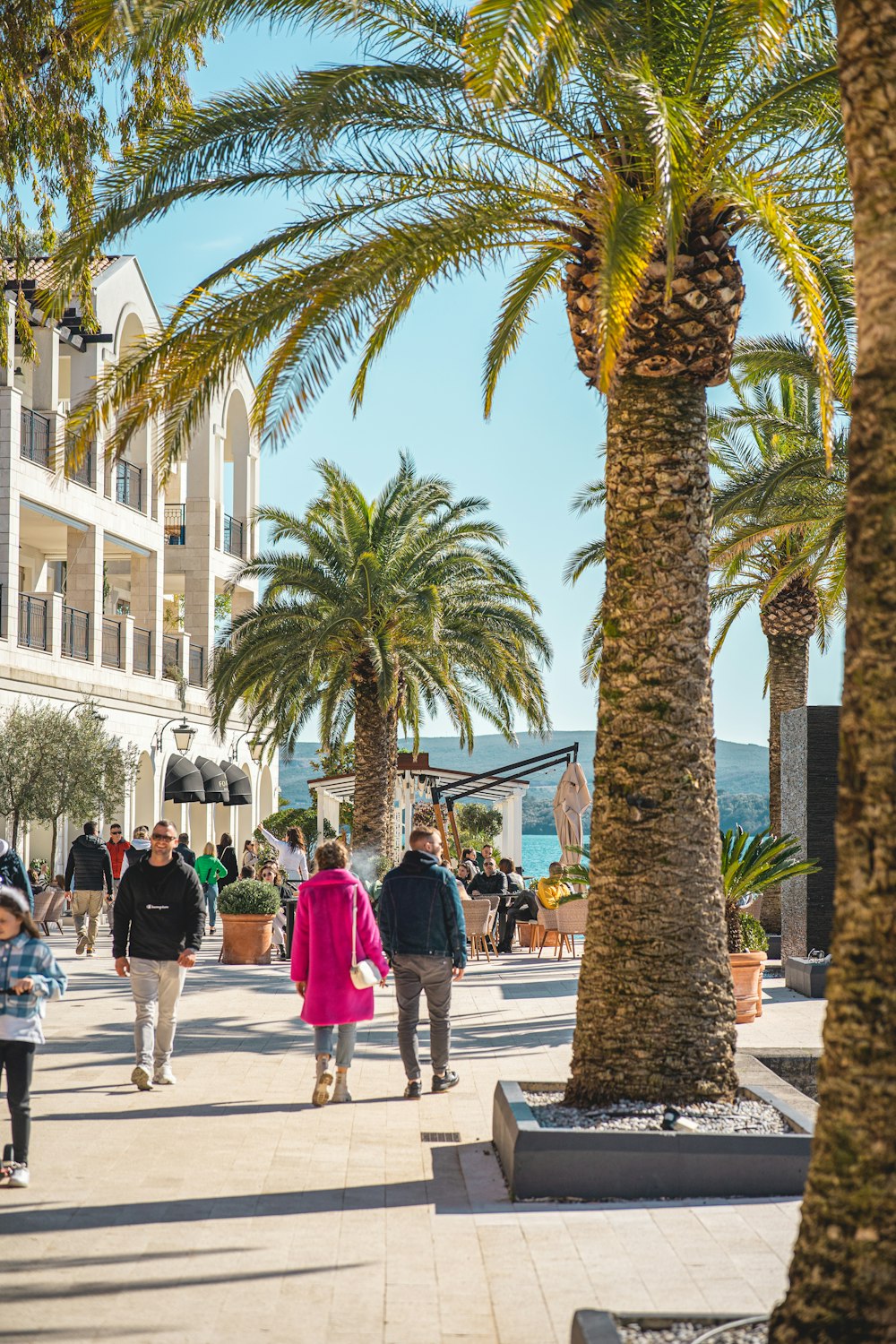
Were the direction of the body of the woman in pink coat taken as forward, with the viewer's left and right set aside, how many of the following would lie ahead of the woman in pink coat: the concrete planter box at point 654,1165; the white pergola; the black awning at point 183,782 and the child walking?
2

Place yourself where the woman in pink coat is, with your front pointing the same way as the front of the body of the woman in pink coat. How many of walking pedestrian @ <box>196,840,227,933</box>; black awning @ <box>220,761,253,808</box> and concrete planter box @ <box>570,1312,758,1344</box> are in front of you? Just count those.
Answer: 2

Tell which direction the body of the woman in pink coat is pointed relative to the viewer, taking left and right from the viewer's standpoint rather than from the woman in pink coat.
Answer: facing away from the viewer

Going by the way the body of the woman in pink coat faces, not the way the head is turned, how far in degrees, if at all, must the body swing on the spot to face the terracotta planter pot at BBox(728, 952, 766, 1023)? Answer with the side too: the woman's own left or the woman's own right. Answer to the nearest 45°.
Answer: approximately 45° to the woman's own right

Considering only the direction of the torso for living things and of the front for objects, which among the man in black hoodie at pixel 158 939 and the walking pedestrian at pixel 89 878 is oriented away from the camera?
the walking pedestrian

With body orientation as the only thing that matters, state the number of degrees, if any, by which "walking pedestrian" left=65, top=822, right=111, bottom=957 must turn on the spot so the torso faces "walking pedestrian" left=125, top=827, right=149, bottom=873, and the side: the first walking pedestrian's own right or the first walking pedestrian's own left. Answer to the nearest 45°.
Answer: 0° — they already face them

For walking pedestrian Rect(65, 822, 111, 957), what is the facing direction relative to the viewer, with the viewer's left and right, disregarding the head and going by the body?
facing away from the viewer

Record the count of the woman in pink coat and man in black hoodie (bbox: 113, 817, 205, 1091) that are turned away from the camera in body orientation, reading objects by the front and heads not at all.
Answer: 1

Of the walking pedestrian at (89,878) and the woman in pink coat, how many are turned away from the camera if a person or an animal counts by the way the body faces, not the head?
2

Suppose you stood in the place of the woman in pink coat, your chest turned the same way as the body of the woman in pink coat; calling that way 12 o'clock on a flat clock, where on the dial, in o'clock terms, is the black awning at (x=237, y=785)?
The black awning is roughly at 12 o'clock from the woman in pink coat.
